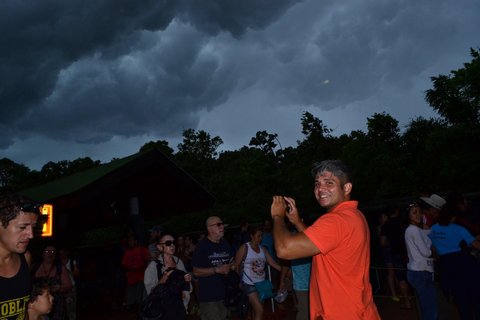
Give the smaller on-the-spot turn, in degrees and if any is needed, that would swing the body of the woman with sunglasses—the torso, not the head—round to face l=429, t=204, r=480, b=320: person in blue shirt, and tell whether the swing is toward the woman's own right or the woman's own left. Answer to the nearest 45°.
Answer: approximately 45° to the woman's own left

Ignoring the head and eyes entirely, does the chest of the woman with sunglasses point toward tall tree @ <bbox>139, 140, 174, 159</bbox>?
no

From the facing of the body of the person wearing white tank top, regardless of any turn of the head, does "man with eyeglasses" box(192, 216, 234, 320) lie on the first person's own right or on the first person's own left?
on the first person's own right

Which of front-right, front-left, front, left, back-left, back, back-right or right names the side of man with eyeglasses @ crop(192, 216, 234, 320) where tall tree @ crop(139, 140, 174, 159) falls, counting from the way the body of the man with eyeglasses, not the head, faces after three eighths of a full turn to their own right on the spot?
right

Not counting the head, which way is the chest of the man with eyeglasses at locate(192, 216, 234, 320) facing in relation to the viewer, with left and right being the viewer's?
facing the viewer and to the right of the viewer

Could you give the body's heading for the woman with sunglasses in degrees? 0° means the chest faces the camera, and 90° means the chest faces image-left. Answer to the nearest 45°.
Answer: approximately 315°

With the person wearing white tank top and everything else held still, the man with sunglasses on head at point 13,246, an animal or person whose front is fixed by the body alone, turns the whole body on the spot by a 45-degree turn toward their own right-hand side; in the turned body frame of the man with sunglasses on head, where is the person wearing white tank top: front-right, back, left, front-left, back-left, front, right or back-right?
back-left

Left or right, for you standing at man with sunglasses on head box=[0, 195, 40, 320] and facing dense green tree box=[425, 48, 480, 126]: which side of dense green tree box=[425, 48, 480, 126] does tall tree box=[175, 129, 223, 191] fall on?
left

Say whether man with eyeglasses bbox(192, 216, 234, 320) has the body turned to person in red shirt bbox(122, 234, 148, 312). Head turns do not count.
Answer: no

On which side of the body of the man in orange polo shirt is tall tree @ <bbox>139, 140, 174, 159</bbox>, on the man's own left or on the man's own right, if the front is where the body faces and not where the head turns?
on the man's own right

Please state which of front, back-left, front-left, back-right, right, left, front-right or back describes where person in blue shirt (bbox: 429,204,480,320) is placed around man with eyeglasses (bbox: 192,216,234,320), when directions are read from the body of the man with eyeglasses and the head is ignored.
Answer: front-left
